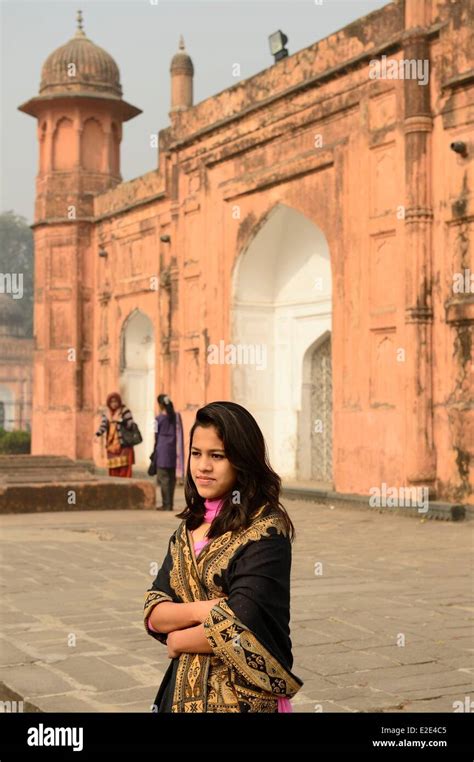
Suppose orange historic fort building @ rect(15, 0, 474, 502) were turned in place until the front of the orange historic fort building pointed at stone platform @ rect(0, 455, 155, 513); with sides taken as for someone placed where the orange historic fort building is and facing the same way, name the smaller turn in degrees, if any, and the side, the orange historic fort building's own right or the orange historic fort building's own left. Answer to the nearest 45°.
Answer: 0° — it already faces it

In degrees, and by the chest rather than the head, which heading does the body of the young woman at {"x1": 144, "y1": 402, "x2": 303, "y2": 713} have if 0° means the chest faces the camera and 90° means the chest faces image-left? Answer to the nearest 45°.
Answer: approximately 45°

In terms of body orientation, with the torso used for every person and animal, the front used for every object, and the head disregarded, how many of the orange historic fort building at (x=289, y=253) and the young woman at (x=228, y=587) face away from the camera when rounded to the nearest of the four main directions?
0

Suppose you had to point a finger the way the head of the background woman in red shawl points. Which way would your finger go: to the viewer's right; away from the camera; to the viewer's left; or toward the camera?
toward the camera

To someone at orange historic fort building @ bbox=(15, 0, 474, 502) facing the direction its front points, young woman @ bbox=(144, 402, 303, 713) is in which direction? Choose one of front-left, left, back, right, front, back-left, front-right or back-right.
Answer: front-left

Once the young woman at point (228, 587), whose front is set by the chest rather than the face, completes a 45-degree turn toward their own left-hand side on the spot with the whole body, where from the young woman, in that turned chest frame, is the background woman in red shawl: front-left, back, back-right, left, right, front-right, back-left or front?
back

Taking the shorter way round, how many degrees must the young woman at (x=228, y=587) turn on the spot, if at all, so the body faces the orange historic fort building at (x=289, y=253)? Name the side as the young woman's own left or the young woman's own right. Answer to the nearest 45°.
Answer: approximately 135° to the young woman's own right

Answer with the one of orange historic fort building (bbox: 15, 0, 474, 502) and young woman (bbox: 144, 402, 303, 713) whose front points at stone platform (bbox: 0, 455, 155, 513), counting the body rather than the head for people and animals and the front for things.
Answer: the orange historic fort building

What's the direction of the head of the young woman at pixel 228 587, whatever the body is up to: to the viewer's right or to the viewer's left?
to the viewer's left

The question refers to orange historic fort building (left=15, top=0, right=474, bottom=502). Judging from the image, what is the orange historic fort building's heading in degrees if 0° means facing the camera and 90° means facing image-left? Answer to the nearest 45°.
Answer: approximately 45°

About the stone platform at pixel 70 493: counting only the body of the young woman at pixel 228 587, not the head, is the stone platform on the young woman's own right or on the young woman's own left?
on the young woman's own right

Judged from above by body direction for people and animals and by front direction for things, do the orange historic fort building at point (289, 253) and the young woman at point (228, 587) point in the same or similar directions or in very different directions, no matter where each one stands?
same or similar directions
